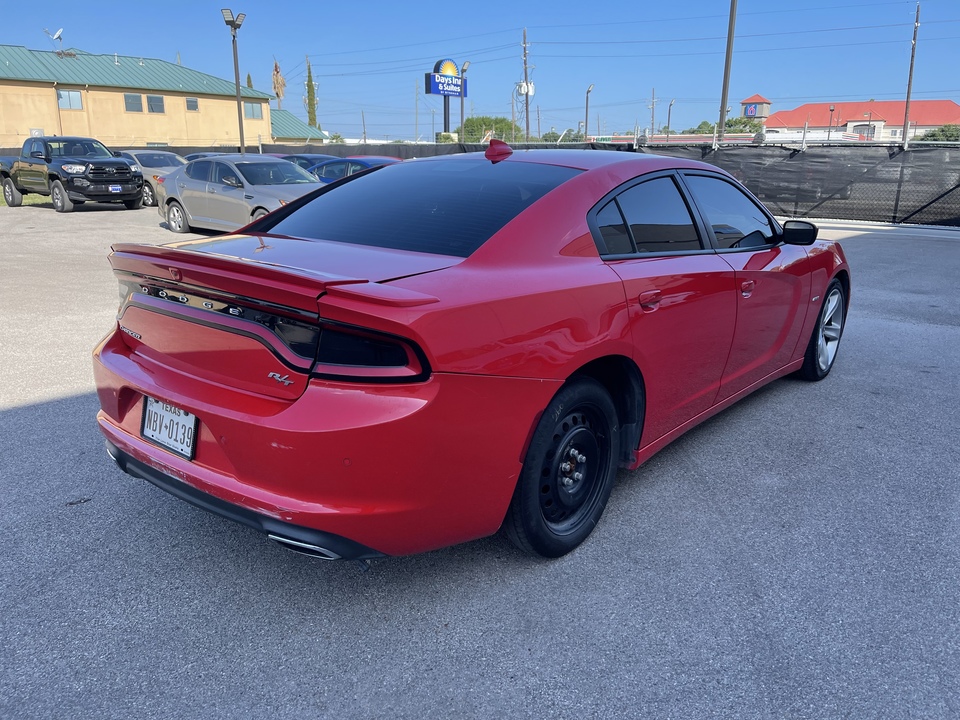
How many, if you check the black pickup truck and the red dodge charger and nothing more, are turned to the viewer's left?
0

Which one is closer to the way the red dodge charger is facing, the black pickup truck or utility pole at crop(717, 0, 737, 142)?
the utility pole

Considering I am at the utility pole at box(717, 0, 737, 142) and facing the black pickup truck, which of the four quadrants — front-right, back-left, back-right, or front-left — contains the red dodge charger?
front-left

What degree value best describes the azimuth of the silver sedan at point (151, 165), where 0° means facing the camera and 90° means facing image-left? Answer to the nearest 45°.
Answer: approximately 315°

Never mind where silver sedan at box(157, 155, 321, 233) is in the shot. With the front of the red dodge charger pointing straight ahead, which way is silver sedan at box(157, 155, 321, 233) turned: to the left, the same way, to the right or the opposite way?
to the right

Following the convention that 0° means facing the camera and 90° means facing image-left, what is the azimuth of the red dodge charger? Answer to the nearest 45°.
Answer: approximately 225°

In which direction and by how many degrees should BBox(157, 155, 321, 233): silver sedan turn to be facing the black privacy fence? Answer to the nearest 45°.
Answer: approximately 45° to its left

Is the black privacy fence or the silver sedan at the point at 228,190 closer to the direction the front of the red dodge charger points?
the black privacy fence

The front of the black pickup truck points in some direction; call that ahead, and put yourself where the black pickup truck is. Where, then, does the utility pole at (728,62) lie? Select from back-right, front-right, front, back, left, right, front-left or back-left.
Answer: front-left

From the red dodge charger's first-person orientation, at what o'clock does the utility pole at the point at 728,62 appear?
The utility pole is roughly at 11 o'clock from the red dodge charger.

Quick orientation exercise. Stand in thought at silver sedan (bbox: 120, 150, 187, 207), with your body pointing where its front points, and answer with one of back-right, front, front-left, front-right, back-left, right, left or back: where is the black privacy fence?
front

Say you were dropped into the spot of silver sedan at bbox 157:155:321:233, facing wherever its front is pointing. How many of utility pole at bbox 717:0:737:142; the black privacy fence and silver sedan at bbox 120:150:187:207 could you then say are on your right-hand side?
0

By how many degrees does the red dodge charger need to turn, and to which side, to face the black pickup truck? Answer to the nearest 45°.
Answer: approximately 90° to its left

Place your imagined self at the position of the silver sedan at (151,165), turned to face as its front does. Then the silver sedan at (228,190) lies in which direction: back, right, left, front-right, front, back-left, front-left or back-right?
front-right

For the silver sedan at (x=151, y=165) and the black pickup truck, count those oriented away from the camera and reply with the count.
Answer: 0

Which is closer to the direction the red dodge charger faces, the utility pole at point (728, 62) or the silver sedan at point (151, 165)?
the utility pole
